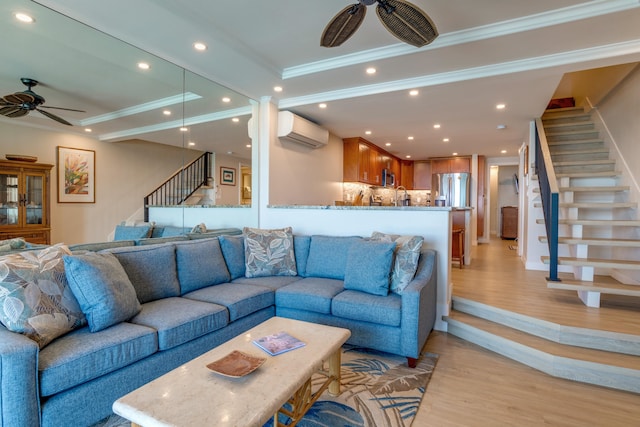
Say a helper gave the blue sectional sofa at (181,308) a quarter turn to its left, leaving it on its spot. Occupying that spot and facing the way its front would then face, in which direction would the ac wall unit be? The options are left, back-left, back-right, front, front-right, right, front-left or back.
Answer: front

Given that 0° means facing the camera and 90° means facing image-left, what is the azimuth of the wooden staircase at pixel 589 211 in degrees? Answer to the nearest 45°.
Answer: approximately 0°

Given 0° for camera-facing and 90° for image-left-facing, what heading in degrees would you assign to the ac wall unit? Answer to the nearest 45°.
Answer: approximately 315°

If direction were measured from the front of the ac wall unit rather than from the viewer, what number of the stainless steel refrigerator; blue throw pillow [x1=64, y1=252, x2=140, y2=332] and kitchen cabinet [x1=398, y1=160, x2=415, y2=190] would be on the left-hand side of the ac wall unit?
2

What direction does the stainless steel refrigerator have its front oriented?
toward the camera

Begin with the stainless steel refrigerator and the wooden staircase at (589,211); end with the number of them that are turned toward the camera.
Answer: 2

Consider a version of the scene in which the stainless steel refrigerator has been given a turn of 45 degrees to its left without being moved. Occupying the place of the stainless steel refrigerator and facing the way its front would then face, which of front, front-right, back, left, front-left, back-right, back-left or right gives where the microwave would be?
right

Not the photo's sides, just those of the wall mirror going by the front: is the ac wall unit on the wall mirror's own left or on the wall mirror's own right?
on the wall mirror's own left

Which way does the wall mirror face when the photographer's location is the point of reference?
facing the viewer and to the right of the viewer

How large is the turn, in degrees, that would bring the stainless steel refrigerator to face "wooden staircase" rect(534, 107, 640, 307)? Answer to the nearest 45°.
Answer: approximately 45° to its left
